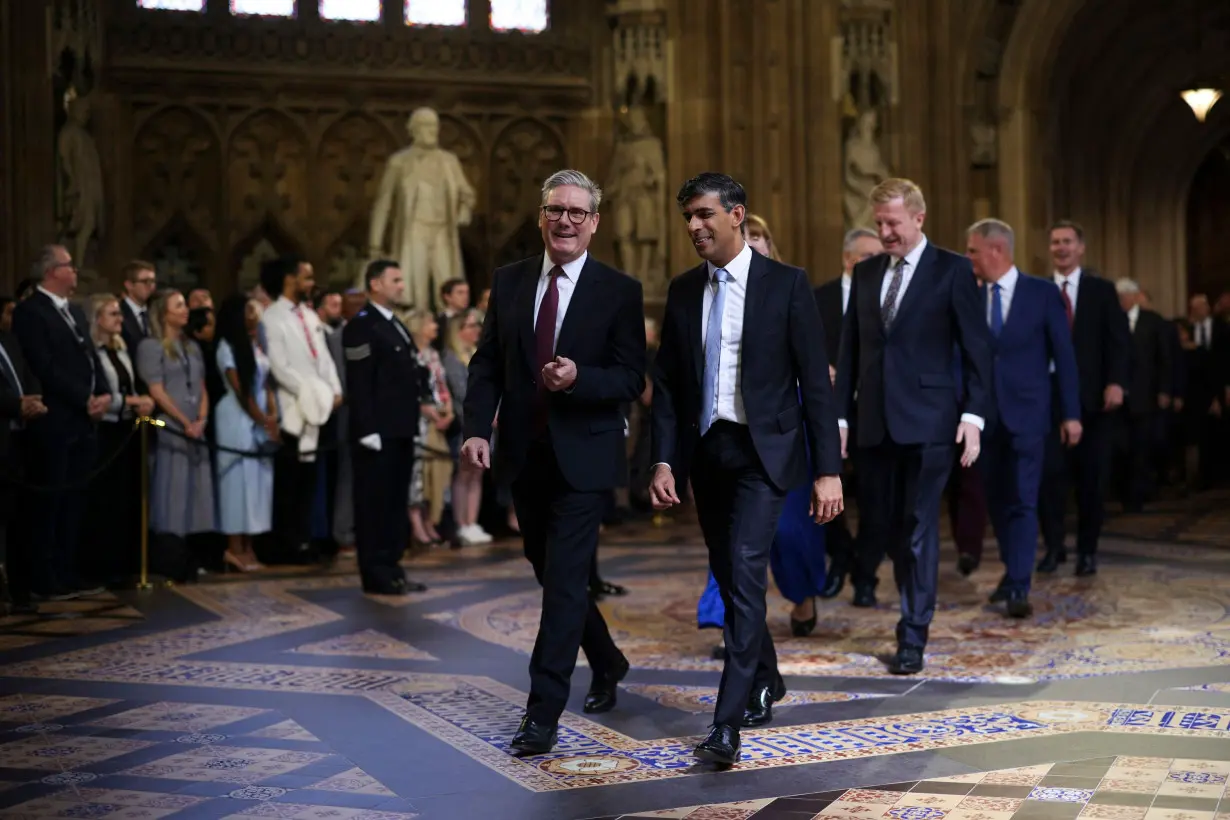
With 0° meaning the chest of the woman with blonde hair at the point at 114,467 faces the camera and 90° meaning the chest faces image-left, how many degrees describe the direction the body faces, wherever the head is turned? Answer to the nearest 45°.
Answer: approximately 315°

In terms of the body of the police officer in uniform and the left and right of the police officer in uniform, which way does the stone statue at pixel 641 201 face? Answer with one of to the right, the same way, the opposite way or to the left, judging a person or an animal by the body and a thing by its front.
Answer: to the right

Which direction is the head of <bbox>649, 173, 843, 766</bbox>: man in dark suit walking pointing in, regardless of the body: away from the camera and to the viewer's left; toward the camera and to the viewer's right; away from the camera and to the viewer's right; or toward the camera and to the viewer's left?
toward the camera and to the viewer's left

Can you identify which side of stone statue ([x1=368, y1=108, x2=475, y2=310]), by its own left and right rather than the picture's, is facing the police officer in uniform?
front

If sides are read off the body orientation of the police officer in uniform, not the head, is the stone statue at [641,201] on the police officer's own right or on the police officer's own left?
on the police officer's own left

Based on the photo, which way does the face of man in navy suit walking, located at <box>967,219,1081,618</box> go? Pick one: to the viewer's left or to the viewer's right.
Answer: to the viewer's left

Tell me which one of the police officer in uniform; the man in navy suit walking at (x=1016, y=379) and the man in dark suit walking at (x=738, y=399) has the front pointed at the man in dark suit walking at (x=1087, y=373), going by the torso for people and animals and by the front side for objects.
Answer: the police officer in uniform

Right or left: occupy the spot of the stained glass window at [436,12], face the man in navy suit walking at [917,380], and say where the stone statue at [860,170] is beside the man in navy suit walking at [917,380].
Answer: left

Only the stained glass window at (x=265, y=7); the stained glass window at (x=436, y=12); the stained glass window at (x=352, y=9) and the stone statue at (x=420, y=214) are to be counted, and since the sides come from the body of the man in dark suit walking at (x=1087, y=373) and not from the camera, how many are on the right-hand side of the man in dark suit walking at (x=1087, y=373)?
4

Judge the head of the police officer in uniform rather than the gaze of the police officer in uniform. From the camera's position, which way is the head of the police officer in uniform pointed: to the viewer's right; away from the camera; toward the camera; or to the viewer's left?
to the viewer's right

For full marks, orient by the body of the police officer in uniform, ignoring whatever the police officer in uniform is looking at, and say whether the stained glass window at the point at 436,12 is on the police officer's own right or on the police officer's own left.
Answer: on the police officer's own left

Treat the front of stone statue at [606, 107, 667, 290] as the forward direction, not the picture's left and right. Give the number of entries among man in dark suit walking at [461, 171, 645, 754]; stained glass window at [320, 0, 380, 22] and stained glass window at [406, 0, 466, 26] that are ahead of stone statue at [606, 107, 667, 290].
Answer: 1

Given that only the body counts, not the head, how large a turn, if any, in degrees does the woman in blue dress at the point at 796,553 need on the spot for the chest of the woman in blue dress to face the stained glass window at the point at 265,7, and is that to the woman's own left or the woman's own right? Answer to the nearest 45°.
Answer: approximately 90° to the woman's own right

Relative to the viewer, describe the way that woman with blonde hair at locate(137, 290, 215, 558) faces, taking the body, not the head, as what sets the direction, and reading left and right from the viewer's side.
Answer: facing the viewer and to the right of the viewer

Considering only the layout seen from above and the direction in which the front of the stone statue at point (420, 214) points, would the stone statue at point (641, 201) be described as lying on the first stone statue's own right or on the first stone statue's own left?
on the first stone statue's own left

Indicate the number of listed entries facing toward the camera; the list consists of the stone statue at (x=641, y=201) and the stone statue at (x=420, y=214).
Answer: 2
